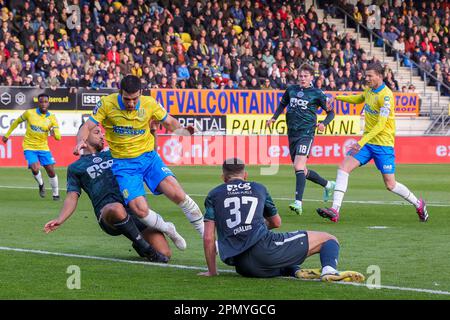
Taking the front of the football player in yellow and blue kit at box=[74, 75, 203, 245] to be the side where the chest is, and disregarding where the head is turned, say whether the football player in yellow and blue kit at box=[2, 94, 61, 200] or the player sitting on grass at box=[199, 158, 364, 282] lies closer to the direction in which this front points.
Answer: the player sitting on grass

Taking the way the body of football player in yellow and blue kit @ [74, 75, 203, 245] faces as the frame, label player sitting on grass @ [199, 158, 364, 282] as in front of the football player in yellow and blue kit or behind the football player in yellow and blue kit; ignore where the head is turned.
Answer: in front

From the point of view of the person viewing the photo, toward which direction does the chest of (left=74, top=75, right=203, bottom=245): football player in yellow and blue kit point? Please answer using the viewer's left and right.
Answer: facing the viewer

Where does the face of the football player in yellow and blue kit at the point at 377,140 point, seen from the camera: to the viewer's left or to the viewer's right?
to the viewer's left

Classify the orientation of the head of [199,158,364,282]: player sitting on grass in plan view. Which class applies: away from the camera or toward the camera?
away from the camera

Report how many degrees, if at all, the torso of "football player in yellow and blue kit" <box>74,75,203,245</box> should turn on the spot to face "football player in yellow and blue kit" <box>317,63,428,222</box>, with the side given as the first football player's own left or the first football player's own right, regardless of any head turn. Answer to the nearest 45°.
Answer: approximately 135° to the first football player's own left
